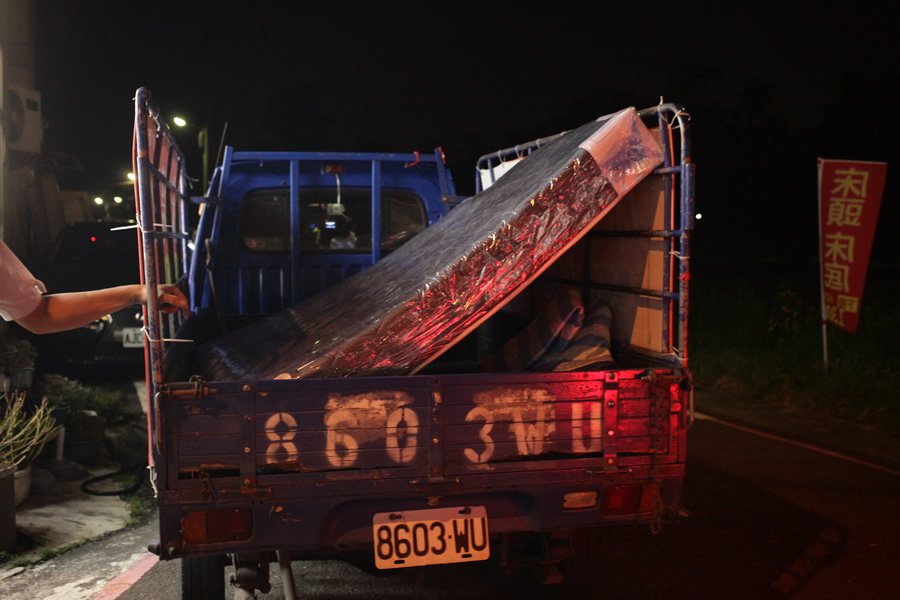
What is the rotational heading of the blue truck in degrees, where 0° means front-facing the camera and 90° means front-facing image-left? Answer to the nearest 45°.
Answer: approximately 180°

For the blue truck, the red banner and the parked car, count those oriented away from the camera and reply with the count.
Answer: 2

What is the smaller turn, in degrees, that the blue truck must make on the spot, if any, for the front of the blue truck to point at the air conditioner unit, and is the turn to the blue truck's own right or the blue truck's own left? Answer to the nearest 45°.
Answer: approximately 45° to the blue truck's own left
